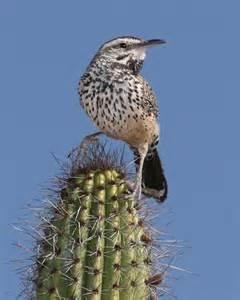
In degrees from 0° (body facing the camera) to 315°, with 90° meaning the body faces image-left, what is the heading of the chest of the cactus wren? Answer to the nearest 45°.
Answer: approximately 45°
